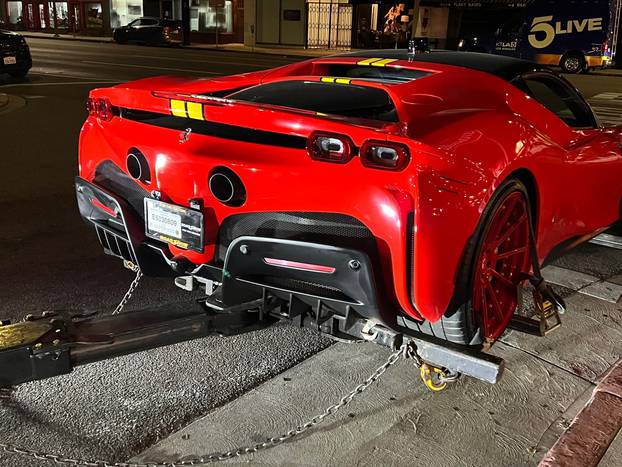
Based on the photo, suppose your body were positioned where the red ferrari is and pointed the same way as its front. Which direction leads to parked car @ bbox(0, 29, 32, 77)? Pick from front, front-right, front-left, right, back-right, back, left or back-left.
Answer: left

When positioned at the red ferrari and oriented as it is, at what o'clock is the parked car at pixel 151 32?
The parked car is roughly at 10 o'clock from the red ferrari.

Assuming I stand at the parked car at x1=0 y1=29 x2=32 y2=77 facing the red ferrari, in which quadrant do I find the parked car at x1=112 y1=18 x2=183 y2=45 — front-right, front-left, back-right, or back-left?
back-left

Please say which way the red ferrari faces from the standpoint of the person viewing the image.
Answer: facing away from the viewer and to the right of the viewer
